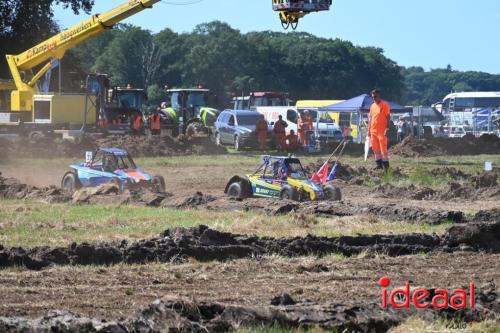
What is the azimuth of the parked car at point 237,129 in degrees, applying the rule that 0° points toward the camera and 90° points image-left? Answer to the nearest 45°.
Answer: approximately 315°

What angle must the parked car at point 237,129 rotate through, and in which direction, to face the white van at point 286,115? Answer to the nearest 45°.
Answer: approximately 90° to its left

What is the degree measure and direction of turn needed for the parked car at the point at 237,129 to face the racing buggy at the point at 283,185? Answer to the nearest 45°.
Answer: approximately 45° to its right

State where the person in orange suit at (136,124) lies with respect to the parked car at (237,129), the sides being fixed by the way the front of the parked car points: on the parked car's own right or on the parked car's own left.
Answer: on the parked car's own right

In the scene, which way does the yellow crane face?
to the viewer's right
